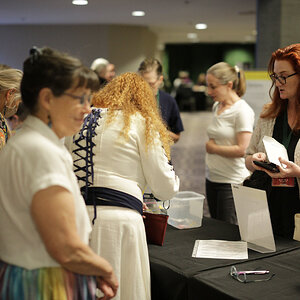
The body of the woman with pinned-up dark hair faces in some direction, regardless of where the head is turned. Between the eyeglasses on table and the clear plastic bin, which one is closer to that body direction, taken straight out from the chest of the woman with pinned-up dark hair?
the eyeglasses on table

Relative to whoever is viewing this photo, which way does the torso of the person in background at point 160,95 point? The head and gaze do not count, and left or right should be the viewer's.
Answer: facing the viewer and to the left of the viewer

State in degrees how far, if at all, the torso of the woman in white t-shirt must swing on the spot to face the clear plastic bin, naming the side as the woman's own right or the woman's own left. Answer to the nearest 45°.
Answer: approximately 45° to the woman's own left

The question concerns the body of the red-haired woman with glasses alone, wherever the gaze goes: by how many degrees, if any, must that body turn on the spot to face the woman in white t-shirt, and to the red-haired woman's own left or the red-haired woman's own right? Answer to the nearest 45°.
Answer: approximately 90° to the red-haired woman's own right

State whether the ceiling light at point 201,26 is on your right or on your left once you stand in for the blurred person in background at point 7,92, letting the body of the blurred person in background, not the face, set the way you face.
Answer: on your left

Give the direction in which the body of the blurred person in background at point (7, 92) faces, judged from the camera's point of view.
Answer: to the viewer's right

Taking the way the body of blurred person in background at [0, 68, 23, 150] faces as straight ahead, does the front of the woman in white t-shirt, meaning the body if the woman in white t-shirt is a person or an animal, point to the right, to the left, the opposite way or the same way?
the opposite way

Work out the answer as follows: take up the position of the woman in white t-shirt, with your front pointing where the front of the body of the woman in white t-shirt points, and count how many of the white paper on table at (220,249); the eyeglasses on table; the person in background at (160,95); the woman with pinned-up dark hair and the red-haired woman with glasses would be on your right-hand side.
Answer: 1

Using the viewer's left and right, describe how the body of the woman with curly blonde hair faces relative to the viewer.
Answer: facing away from the viewer and to the right of the viewer

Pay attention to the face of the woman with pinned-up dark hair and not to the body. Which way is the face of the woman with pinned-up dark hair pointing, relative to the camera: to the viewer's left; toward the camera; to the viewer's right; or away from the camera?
to the viewer's right

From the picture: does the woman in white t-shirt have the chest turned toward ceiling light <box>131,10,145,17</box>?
no

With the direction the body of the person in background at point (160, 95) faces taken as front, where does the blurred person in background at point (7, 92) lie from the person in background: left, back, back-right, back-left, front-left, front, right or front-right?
front

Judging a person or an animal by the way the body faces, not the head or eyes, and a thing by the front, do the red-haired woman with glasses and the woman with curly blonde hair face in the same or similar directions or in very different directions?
very different directions

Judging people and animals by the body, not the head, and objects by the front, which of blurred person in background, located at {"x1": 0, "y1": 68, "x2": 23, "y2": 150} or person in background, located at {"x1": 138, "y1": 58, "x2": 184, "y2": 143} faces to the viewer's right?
the blurred person in background

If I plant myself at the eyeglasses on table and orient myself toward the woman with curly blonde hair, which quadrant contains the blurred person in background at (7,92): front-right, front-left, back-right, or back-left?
front-left

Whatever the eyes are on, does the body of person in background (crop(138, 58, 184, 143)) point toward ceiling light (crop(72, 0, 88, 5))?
no

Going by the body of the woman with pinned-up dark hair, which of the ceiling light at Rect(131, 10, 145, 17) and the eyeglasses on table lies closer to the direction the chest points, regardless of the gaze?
the eyeglasses on table

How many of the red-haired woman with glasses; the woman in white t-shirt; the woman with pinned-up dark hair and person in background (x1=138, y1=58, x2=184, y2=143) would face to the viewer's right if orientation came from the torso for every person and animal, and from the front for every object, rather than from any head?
1

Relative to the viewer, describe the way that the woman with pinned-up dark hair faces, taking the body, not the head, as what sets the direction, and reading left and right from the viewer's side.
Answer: facing to the right of the viewer
